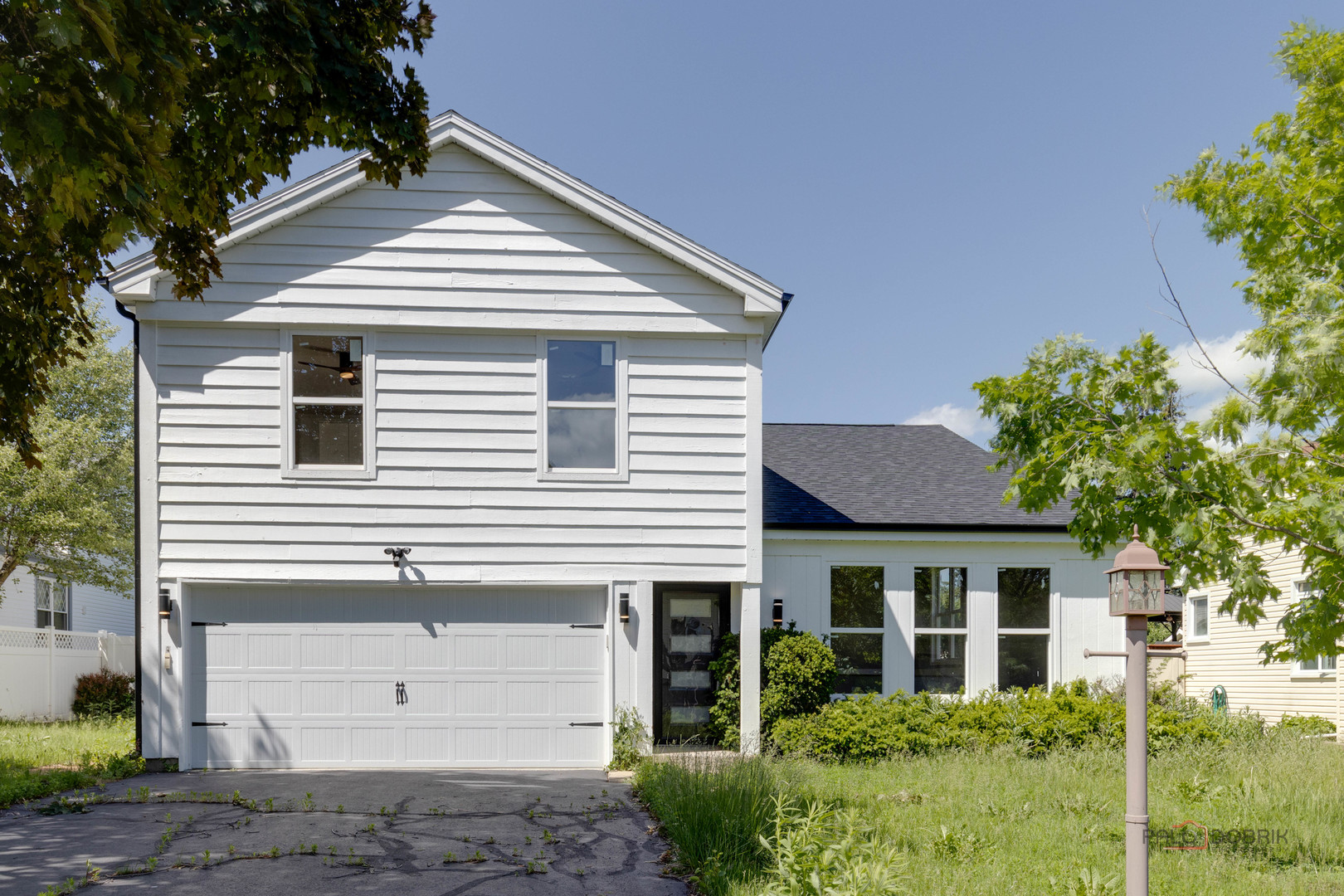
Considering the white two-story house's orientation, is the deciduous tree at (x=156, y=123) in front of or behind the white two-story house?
in front

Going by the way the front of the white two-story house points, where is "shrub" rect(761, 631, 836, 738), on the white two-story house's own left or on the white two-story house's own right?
on the white two-story house's own left

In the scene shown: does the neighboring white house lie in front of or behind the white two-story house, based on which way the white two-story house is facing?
behind

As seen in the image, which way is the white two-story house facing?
toward the camera

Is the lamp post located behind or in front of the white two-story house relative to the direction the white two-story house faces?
in front

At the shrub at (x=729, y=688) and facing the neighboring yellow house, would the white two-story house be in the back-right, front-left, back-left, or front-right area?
back-left
